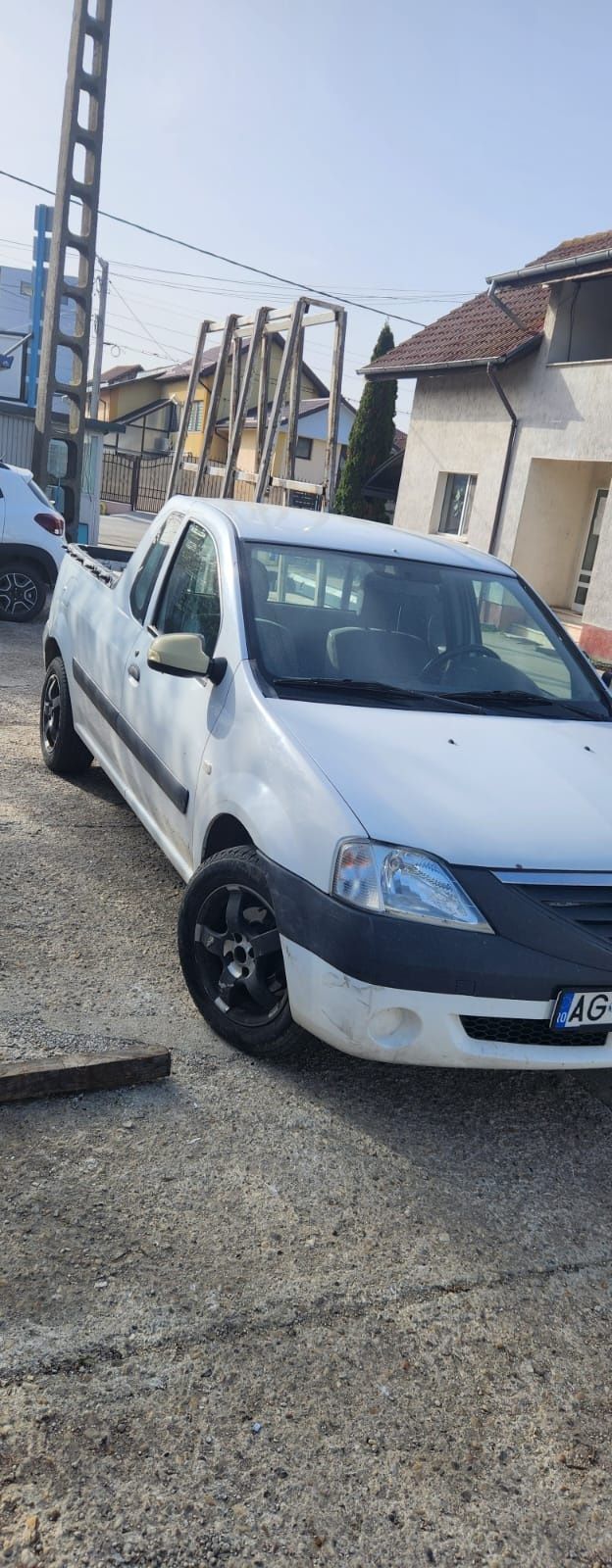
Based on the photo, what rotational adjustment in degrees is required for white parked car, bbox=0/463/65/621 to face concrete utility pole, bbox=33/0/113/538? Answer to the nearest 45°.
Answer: approximately 90° to its right

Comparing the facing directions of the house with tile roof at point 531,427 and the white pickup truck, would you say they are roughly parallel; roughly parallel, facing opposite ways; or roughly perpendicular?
roughly perpendicular

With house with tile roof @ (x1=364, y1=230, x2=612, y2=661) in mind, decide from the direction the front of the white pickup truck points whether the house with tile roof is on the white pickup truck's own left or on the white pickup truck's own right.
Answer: on the white pickup truck's own left

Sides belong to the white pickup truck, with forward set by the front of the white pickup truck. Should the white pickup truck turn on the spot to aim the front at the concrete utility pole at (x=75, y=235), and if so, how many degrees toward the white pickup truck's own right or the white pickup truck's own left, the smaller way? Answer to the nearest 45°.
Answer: approximately 135° to the white pickup truck's own left

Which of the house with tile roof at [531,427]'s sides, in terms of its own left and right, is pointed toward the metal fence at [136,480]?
right

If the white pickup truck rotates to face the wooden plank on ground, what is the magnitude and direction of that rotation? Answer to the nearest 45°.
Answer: approximately 90° to its right

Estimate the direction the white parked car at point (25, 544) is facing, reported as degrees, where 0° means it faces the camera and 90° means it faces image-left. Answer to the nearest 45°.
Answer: approximately 90°

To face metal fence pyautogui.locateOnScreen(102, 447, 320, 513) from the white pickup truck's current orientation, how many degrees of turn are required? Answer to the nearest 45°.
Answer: approximately 135° to its left

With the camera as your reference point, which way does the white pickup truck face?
facing the viewer and to the right of the viewer
